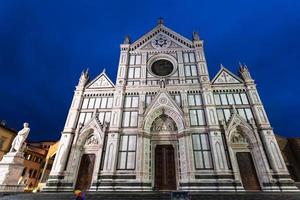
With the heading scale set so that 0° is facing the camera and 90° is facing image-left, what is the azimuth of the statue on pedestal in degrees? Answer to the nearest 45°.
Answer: approximately 45°

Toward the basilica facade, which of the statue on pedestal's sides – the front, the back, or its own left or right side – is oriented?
left

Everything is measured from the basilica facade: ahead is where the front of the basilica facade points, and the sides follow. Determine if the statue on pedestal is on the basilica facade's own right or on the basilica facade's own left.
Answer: on the basilica facade's own right

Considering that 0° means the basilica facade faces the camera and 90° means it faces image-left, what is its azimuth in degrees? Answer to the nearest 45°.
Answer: approximately 0°
